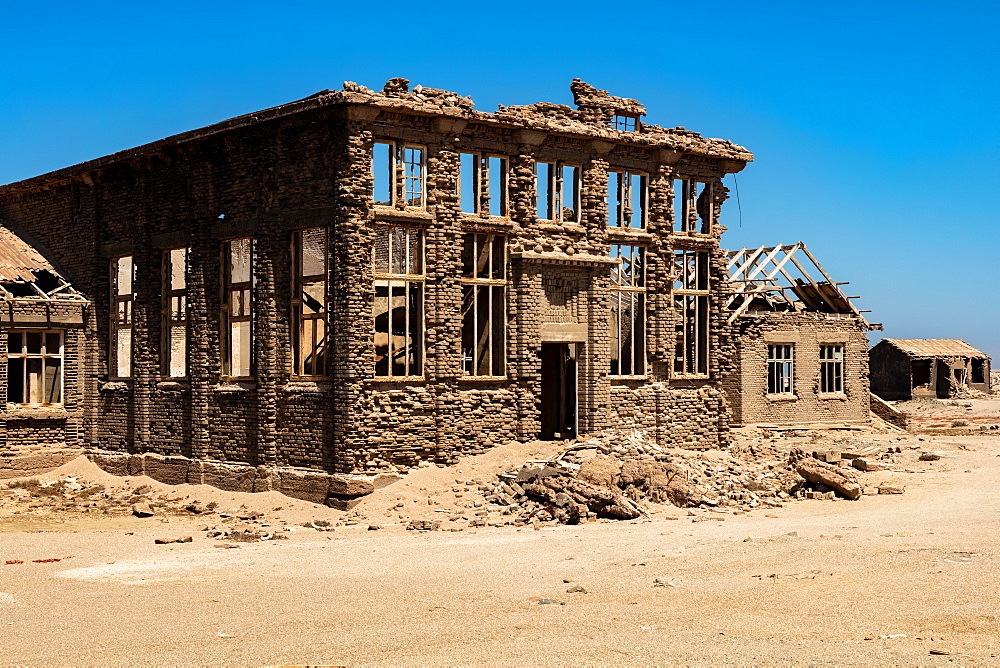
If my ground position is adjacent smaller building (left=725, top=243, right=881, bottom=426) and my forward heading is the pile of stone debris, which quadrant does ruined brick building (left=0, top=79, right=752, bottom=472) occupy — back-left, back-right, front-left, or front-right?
front-right

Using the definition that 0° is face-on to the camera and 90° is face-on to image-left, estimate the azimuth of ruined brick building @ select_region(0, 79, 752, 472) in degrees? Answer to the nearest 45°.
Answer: approximately 315°

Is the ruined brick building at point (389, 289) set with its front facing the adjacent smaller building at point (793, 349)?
no

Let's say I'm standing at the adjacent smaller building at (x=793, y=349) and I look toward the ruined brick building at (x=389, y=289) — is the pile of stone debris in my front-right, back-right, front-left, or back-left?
front-left

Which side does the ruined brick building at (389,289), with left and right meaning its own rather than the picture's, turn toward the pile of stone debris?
front

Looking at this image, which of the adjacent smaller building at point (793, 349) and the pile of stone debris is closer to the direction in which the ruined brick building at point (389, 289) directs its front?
the pile of stone debris
